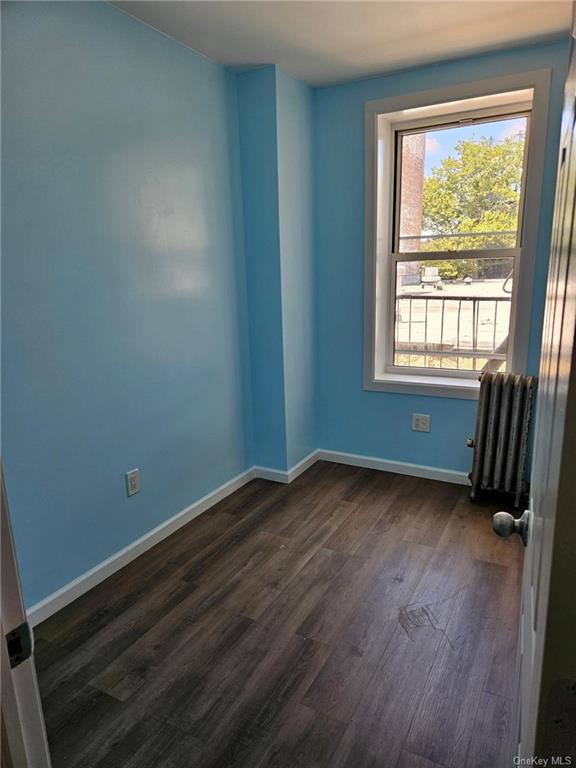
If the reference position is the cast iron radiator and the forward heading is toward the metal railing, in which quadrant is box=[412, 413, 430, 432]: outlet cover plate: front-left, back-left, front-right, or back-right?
front-left

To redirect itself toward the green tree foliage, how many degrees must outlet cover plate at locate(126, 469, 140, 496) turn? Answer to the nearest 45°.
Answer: approximately 45° to its left

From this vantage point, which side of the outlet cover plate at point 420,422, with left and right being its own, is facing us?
front

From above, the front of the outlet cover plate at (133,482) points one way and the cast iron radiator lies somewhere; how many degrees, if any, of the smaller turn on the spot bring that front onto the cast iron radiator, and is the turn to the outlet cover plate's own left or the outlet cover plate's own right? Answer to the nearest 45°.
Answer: approximately 45° to the outlet cover plate's own left

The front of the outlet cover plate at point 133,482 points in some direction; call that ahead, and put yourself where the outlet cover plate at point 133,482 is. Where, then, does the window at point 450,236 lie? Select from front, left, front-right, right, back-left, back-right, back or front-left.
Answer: front-left

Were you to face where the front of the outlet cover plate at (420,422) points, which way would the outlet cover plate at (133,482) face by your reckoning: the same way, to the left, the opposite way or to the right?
to the left

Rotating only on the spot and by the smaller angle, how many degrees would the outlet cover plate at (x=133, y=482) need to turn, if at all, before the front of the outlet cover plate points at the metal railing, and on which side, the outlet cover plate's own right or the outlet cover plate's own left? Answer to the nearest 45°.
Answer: approximately 45° to the outlet cover plate's own left

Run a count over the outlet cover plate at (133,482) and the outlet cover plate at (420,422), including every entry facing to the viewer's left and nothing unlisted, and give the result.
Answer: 0
